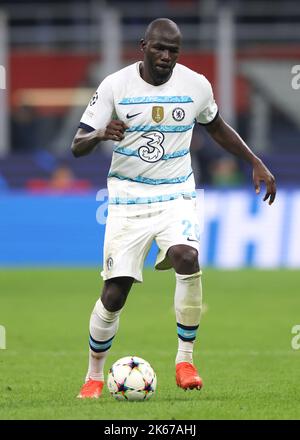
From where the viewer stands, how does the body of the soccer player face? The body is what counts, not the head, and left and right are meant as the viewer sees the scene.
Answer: facing the viewer
